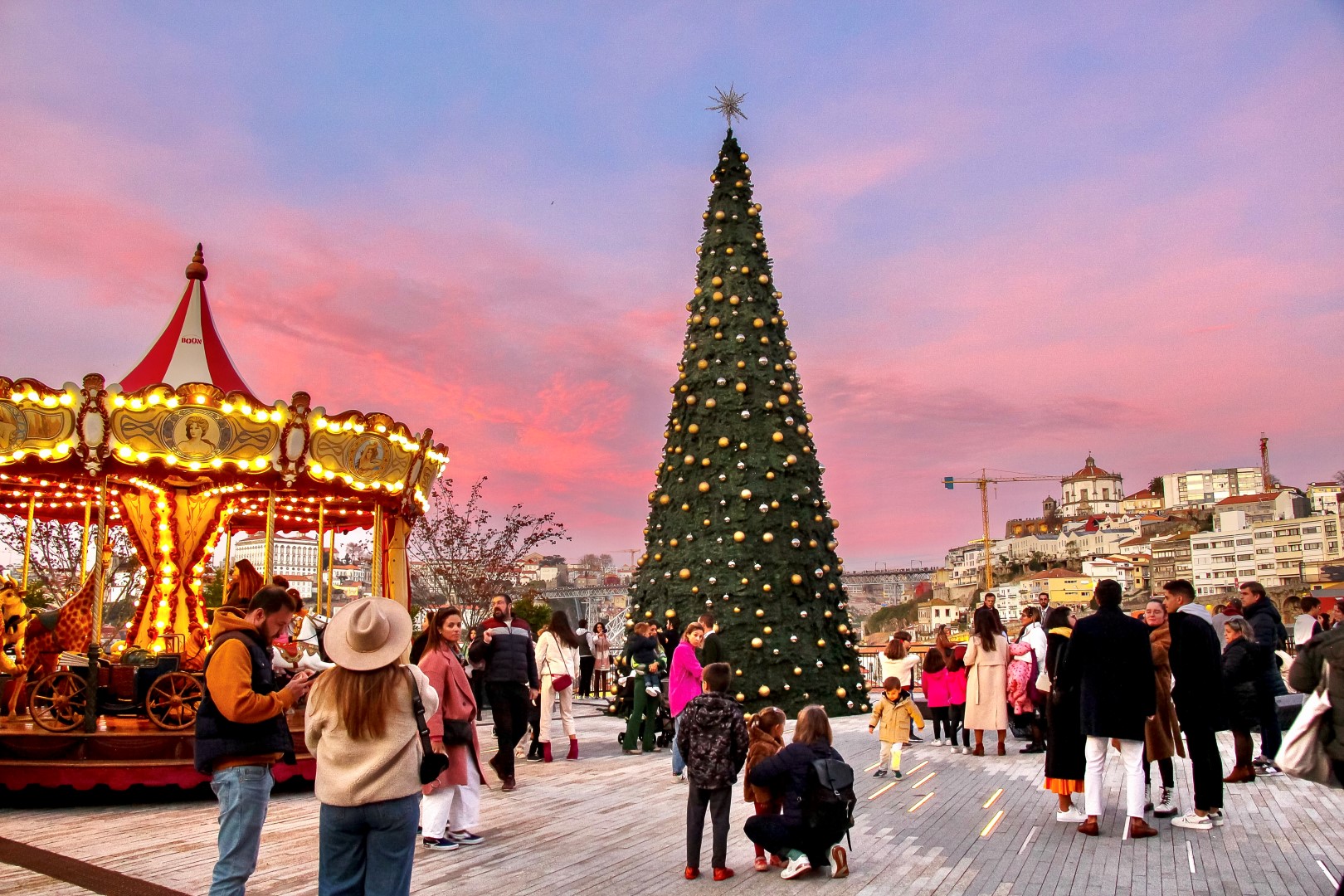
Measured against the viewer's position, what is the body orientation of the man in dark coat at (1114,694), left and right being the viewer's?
facing away from the viewer

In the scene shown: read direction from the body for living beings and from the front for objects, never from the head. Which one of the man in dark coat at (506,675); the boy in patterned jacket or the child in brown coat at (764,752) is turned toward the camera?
the man in dark coat

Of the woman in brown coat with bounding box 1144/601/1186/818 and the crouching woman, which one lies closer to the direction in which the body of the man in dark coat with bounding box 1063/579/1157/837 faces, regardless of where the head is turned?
the woman in brown coat

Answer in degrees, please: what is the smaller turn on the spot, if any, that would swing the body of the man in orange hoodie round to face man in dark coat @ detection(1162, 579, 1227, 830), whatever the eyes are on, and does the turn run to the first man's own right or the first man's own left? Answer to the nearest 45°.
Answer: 0° — they already face them

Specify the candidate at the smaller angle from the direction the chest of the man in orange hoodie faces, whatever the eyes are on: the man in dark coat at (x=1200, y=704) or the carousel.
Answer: the man in dark coat

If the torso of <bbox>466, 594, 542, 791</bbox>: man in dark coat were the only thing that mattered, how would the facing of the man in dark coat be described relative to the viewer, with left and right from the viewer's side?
facing the viewer

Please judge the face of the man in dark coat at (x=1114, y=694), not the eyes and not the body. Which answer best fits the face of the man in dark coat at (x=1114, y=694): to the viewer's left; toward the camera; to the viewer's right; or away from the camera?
away from the camera

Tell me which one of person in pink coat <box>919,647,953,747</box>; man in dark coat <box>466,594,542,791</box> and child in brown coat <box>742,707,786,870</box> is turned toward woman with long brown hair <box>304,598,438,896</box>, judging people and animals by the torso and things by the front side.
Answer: the man in dark coat

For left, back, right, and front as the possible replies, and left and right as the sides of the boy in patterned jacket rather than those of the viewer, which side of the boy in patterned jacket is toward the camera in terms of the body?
back

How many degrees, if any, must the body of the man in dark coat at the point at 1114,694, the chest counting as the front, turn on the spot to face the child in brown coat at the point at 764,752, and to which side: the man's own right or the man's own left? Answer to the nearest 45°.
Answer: approximately 135° to the man's own left

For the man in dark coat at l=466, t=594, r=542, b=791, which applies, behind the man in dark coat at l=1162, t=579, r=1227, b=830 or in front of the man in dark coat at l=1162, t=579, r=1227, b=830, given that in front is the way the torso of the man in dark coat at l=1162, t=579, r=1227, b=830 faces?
in front

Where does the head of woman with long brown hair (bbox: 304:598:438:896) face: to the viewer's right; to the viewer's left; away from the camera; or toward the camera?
away from the camera

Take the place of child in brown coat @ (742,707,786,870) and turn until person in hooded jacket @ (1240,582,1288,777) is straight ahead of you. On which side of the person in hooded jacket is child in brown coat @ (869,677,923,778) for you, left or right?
left

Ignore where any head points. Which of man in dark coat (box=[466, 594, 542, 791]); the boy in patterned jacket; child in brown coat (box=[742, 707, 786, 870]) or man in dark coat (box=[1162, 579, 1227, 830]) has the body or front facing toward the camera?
man in dark coat (box=[466, 594, 542, 791])

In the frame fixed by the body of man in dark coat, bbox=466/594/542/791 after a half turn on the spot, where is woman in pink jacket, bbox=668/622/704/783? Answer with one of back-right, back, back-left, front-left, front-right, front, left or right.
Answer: right
